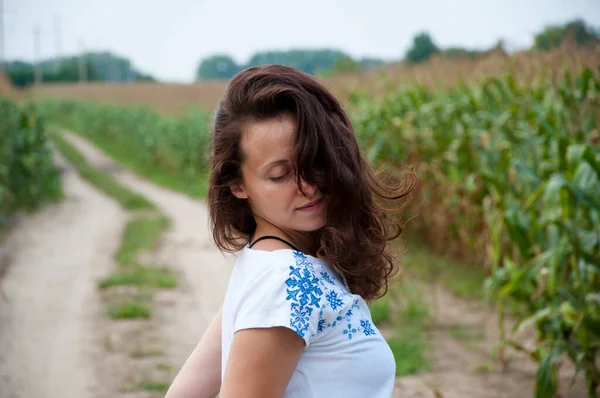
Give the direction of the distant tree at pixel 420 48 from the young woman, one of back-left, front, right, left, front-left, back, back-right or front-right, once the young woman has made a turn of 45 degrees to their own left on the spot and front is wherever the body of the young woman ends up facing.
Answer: front-left

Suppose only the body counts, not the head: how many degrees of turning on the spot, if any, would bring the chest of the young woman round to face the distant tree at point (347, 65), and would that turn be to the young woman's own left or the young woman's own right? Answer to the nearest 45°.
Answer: approximately 90° to the young woman's own left

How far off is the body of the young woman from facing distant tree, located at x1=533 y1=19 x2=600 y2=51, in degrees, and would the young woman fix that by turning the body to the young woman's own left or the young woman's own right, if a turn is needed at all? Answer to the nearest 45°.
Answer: approximately 45° to the young woman's own left

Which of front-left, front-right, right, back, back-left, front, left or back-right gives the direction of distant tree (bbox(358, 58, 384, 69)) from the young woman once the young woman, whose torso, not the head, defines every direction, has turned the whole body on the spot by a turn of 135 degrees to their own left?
front-right

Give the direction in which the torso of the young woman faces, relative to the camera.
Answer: to the viewer's right

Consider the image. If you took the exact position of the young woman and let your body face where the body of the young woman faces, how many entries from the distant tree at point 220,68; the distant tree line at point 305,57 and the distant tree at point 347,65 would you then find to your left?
3
